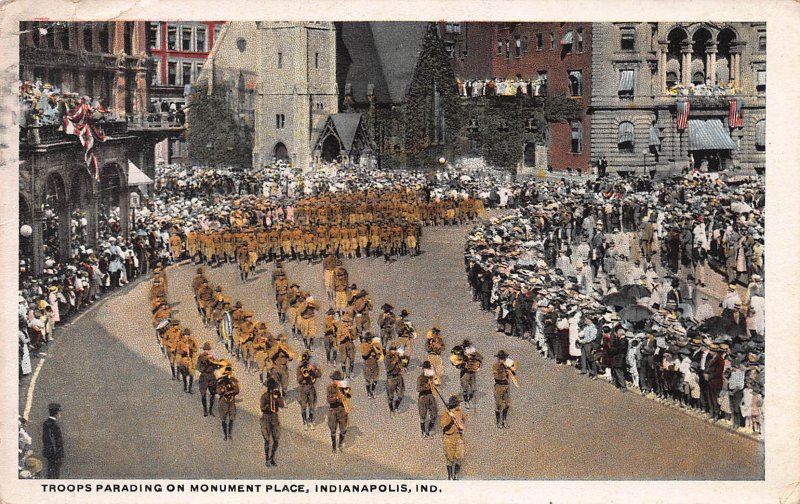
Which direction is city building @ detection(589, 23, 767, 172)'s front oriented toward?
toward the camera

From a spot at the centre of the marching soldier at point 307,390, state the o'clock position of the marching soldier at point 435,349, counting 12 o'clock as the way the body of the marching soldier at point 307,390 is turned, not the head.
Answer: the marching soldier at point 435,349 is roughly at 8 o'clock from the marching soldier at point 307,390.

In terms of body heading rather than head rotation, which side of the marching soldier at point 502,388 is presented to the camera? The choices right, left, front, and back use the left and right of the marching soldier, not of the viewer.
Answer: front

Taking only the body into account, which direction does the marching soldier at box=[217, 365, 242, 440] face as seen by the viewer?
toward the camera

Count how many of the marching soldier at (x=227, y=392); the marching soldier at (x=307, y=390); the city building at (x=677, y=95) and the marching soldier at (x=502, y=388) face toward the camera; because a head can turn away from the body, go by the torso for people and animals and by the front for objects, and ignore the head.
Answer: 4

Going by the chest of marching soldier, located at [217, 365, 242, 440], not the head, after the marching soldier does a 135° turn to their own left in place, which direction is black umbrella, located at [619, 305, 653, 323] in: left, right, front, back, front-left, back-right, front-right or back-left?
front-right

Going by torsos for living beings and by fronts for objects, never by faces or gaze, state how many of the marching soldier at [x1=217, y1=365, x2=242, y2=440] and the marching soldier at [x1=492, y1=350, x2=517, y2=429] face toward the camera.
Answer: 2

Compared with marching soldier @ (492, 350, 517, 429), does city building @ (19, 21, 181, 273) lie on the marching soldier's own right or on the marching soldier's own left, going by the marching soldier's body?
on the marching soldier's own right

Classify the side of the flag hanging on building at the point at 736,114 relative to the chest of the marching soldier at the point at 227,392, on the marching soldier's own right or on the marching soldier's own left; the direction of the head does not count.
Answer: on the marching soldier's own left

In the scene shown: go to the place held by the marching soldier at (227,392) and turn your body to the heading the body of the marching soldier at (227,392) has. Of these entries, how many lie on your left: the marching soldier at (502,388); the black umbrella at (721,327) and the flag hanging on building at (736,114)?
3

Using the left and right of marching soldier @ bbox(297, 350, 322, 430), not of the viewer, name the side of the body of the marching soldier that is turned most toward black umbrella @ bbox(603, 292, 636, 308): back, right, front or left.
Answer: left
